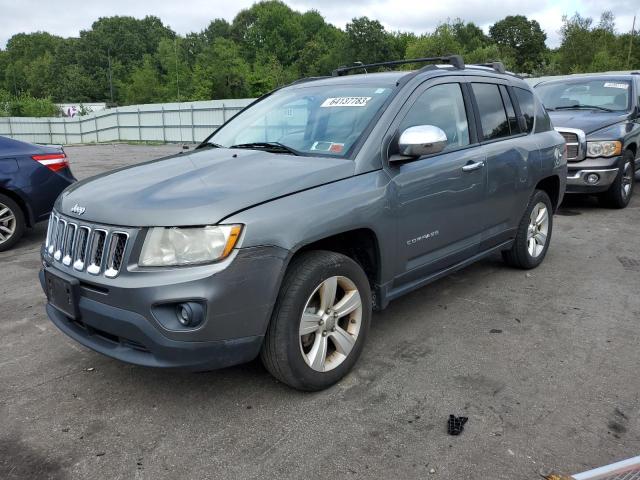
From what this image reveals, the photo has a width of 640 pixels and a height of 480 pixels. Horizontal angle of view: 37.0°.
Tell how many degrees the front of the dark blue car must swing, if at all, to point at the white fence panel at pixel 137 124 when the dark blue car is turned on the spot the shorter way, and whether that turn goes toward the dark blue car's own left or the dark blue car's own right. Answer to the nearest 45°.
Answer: approximately 90° to the dark blue car's own right

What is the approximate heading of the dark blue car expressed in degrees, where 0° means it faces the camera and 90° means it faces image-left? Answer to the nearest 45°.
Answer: approximately 90°

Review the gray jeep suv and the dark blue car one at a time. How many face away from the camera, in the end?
0

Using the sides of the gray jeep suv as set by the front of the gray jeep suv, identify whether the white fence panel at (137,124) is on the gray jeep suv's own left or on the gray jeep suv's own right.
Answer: on the gray jeep suv's own right

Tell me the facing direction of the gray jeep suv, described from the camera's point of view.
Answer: facing the viewer and to the left of the viewer

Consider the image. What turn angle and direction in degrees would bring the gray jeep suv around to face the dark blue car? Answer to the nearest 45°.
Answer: approximately 90° to its right
